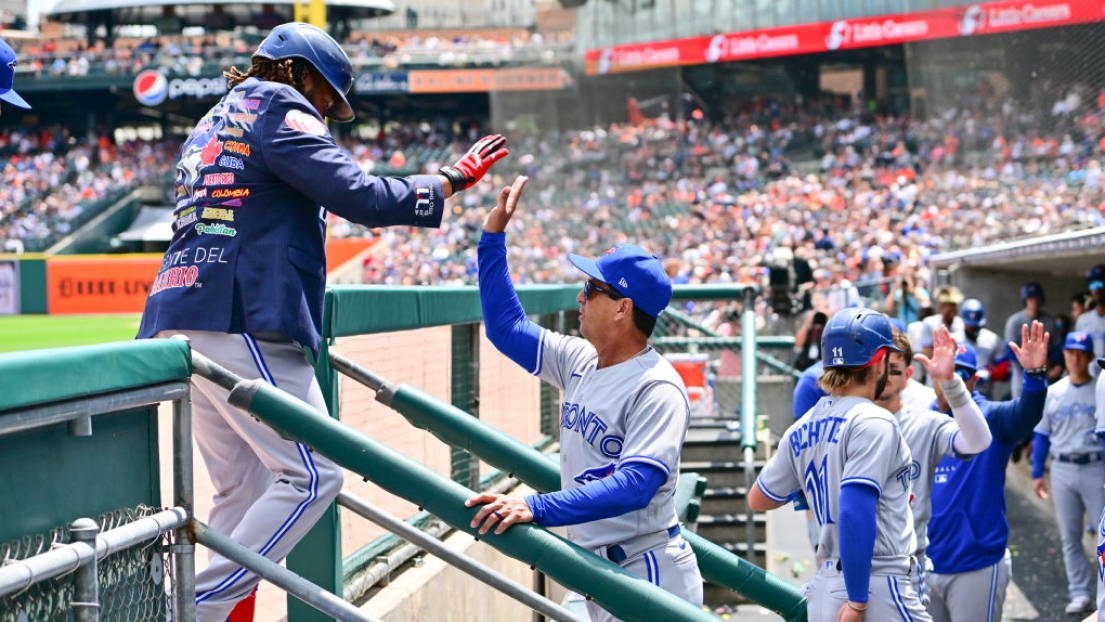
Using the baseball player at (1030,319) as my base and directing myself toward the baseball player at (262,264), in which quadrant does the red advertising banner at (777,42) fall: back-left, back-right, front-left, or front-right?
back-right

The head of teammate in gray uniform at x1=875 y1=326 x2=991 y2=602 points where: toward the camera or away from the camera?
toward the camera

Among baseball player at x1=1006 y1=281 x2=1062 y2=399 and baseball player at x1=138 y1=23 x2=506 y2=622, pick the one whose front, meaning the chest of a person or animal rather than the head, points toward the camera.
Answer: baseball player at x1=1006 y1=281 x2=1062 y2=399

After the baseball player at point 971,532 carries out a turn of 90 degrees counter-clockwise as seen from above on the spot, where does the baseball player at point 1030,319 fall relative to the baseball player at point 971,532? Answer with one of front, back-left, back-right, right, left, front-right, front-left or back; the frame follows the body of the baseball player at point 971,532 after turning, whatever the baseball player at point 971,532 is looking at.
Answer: back-left

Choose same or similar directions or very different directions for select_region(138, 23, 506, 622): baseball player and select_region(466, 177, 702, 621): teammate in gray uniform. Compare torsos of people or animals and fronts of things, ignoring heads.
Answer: very different directions

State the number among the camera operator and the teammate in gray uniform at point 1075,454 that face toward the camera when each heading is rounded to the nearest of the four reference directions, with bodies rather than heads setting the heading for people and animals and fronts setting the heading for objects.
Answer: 2

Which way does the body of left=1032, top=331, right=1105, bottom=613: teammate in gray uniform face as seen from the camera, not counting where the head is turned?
toward the camera

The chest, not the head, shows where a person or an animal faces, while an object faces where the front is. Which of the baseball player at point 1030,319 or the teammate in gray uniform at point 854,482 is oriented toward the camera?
the baseball player

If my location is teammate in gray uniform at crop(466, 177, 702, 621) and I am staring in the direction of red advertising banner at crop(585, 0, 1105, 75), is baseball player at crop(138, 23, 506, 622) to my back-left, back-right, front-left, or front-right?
back-left

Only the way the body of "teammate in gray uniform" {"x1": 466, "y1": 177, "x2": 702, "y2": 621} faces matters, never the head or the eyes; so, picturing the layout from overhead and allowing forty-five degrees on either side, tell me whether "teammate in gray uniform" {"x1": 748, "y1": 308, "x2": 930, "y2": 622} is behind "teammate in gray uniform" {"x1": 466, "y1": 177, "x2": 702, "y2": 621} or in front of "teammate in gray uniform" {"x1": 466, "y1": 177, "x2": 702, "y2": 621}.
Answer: behind

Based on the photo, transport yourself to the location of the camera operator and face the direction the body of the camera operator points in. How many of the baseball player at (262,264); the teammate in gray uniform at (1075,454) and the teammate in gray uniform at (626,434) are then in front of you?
3

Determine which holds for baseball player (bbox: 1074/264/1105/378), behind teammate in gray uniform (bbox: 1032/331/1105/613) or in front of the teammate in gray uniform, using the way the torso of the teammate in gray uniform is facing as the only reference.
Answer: behind

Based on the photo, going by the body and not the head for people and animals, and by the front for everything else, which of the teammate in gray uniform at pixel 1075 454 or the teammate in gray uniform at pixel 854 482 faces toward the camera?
the teammate in gray uniform at pixel 1075 454

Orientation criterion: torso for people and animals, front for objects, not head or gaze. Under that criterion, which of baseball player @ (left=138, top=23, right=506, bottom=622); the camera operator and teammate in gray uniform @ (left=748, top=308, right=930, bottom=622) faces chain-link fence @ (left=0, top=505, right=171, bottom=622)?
the camera operator

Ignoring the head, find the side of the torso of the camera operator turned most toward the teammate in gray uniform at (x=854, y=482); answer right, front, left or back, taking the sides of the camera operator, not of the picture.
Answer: front
